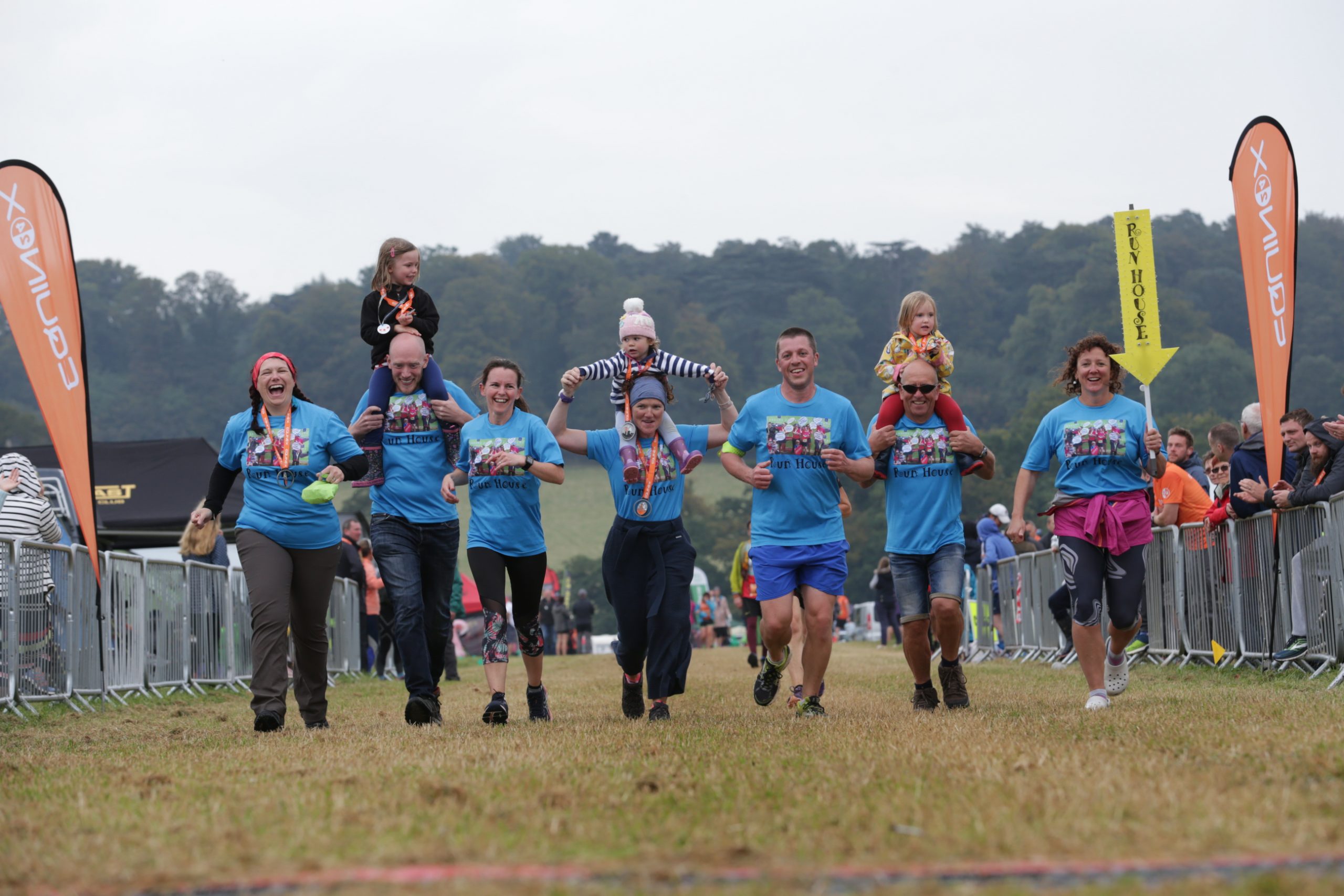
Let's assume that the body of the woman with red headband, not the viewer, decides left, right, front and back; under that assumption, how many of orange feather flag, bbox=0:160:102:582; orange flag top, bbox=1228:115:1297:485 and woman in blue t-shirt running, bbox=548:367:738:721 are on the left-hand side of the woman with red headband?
2

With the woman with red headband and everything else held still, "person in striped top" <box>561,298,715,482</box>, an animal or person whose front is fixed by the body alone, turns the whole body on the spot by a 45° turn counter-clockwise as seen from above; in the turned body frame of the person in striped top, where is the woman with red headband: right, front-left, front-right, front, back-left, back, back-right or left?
back-right

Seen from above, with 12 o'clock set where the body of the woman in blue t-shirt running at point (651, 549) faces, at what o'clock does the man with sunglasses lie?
The man with sunglasses is roughly at 9 o'clock from the woman in blue t-shirt running.

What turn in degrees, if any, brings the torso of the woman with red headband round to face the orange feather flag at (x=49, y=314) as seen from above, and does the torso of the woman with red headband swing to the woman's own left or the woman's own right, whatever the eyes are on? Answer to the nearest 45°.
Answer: approximately 135° to the woman's own right

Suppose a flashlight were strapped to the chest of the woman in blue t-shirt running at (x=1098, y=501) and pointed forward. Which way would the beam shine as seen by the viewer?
toward the camera

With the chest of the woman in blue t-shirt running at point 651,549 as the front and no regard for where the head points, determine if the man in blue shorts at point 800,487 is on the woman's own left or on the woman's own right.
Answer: on the woman's own left

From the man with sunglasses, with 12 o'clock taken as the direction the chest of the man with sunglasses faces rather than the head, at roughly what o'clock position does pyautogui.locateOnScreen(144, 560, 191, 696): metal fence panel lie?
The metal fence panel is roughly at 4 o'clock from the man with sunglasses.

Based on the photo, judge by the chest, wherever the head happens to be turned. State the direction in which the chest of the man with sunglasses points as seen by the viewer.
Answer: toward the camera

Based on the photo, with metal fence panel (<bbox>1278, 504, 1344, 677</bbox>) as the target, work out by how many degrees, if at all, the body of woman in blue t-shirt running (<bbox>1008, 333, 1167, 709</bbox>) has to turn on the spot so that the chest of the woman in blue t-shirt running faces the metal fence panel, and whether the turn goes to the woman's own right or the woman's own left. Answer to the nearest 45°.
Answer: approximately 135° to the woman's own left

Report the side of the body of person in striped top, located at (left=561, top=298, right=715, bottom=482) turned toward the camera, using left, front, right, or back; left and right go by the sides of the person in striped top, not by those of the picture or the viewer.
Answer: front
